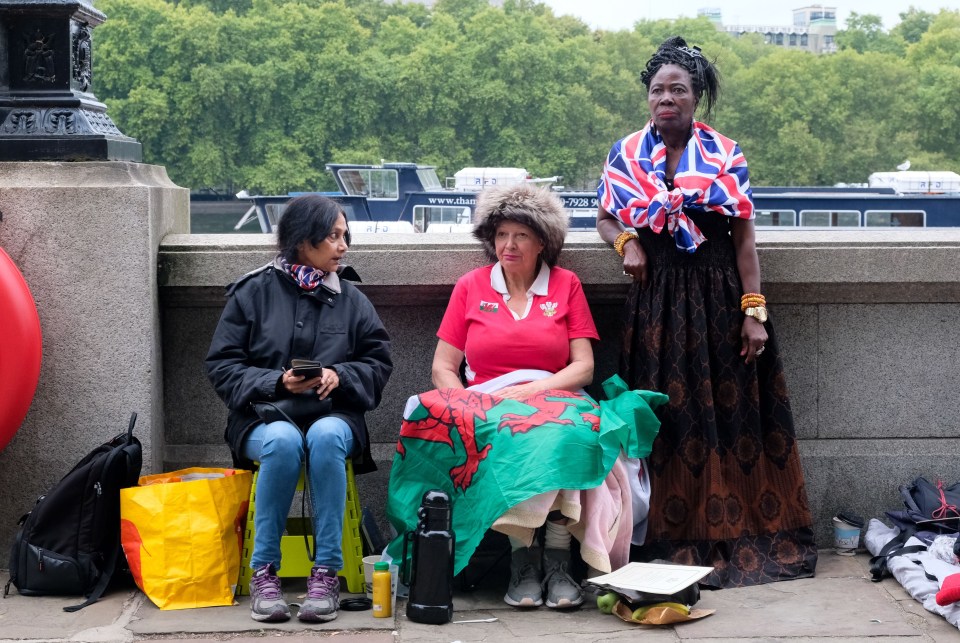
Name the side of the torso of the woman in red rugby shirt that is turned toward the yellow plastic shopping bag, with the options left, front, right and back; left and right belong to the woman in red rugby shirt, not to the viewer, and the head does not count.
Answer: right

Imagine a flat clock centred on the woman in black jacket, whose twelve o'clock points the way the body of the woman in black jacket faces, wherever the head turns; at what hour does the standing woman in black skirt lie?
The standing woman in black skirt is roughly at 9 o'clock from the woman in black jacket.

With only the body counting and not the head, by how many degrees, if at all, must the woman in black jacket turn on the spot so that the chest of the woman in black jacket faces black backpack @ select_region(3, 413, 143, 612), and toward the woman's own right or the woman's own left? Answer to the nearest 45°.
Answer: approximately 90° to the woman's own right

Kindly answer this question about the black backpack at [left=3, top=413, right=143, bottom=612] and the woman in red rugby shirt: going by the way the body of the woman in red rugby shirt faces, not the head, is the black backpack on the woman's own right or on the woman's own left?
on the woman's own right

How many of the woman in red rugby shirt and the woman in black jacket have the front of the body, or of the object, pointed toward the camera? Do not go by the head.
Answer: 2

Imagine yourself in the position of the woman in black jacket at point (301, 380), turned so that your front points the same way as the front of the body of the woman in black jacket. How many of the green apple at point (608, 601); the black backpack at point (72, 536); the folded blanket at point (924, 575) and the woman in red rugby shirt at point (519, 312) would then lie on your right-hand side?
1

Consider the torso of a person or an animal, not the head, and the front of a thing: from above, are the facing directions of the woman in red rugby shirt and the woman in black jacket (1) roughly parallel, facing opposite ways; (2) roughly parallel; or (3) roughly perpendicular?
roughly parallel

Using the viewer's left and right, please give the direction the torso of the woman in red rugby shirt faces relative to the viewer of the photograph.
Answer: facing the viewer

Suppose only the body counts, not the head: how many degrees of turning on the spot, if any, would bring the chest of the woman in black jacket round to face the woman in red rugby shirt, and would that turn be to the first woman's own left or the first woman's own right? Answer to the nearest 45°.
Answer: approximately 90° to the first woman's own left

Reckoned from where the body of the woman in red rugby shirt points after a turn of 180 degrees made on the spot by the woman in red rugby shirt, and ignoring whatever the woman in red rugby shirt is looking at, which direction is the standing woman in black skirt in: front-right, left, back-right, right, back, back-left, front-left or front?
right

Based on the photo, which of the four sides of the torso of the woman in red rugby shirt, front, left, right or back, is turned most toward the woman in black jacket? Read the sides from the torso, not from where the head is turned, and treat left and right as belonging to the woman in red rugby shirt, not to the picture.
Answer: right
